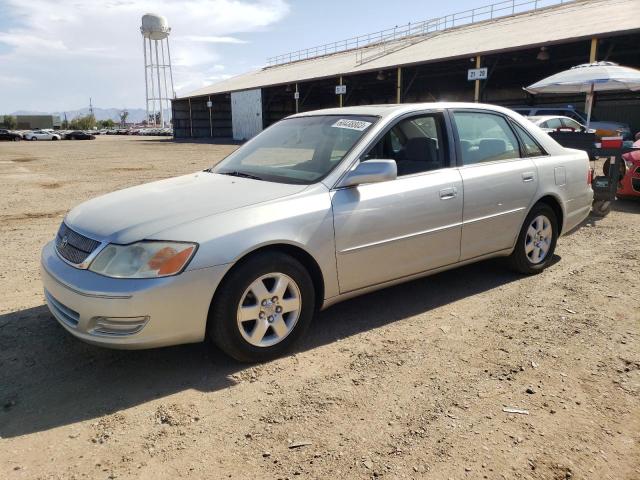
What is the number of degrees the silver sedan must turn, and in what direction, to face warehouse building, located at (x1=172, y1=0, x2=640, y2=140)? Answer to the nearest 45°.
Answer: approximately 135° to its right

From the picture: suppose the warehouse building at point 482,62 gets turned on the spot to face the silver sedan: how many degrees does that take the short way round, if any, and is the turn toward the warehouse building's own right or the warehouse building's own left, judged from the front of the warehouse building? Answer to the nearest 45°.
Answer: approximately 45° to the warehouse building's own left

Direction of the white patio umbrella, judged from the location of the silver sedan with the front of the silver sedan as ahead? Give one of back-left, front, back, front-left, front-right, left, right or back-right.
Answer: back

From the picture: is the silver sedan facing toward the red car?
no

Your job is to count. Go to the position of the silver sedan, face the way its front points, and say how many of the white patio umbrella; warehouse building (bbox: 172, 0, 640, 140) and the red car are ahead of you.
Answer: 0

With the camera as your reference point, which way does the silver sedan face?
facing the viewer and to the left of the viewer

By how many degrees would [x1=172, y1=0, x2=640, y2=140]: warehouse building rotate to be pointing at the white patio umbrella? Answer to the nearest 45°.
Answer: approximately 45° to its left

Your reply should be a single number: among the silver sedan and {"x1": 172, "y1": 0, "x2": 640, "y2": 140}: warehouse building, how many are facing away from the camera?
0
